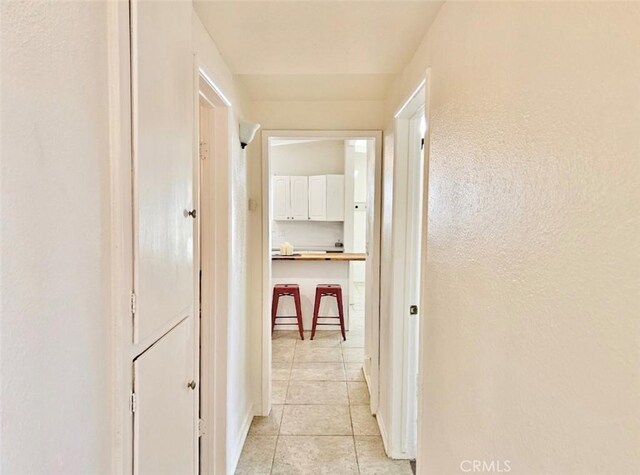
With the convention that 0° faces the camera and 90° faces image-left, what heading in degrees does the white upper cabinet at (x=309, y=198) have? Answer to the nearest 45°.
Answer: approximately 0°

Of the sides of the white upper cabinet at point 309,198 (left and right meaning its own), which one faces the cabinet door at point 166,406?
front

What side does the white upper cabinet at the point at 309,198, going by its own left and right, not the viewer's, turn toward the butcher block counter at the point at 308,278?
front

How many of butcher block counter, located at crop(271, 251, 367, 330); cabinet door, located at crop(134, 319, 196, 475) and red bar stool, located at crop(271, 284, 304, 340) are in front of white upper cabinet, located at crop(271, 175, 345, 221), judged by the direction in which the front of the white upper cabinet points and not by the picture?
3

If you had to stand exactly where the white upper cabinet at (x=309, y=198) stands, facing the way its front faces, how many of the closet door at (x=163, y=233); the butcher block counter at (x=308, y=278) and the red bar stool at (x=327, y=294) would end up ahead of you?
3

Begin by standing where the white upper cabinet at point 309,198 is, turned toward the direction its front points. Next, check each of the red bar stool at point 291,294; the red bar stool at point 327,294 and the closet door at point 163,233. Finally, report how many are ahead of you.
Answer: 3

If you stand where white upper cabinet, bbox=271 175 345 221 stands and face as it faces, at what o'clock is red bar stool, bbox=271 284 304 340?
The red bar stool is roughly at 12 o'clock from the white upper cabinet.

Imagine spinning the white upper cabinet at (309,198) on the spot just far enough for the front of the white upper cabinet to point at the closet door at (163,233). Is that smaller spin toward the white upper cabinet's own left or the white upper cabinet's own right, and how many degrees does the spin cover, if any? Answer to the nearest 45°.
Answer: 0° — it already faces it
